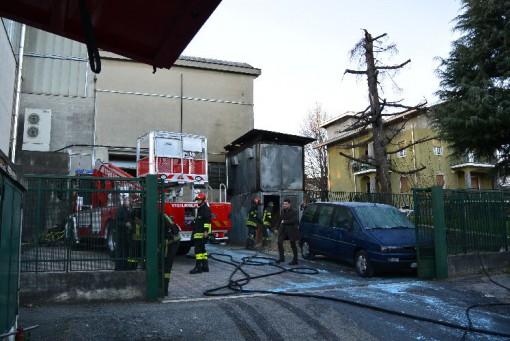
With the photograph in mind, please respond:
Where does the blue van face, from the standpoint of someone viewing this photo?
facing the viewer and to the right of the viewer

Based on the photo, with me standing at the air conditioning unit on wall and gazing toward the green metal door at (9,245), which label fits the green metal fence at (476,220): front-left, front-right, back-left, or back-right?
front-left

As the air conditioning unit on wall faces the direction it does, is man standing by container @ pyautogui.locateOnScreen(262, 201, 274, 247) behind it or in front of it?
in front

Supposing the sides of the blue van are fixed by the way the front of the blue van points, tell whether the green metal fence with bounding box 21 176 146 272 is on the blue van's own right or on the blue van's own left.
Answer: on the blue van's own right

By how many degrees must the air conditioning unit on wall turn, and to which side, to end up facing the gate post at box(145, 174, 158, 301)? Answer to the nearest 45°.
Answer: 0° — it already faces it

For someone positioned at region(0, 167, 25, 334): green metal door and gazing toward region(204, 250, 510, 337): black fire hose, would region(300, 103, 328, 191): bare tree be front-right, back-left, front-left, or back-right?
front-left

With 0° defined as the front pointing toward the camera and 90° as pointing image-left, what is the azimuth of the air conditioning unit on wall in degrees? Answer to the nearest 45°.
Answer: approximately 0°

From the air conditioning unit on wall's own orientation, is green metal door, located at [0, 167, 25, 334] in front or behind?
in front

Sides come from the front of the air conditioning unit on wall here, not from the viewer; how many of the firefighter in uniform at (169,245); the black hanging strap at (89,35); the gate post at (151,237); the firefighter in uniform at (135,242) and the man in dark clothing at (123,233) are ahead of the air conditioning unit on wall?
5

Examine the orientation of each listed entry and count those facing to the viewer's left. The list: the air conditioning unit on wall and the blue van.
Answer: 0

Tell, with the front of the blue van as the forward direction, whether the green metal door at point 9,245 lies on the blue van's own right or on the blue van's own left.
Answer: on the blue van's own right

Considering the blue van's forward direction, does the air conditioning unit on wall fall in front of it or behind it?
behind

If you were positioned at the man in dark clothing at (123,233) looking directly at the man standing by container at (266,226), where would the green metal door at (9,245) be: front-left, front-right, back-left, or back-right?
back-right

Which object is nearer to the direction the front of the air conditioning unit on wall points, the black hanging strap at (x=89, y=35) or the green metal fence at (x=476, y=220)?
the black hanging strap
